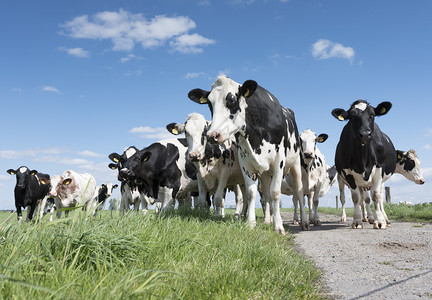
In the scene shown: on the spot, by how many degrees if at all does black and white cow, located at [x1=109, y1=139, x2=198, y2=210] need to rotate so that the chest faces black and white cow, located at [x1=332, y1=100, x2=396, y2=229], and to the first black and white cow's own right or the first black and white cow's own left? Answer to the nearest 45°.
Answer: approximately 90° to the first black and white cow's own left

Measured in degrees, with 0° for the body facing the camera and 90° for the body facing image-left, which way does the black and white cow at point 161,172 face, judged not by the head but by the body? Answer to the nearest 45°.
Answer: approximately 45°

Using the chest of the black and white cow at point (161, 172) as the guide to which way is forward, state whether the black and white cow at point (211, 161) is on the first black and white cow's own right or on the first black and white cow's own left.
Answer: on the first black and white cow's own left

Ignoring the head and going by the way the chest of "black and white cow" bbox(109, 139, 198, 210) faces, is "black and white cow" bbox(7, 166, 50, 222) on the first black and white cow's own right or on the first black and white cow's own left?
on the first black and white cow's own right

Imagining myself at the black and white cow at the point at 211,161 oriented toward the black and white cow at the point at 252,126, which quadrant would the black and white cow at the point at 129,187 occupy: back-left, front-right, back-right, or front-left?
back-right

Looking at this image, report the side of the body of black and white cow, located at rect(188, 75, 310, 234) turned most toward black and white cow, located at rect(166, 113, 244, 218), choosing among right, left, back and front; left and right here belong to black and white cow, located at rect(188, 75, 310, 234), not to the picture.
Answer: right

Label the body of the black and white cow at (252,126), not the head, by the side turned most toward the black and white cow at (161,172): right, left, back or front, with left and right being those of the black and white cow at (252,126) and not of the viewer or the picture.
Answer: right

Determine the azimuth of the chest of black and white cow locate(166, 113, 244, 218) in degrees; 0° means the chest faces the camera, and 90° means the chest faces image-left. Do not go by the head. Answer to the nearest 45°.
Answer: approximately 45°

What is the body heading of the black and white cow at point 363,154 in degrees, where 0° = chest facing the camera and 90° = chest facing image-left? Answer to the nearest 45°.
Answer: approximately 0°

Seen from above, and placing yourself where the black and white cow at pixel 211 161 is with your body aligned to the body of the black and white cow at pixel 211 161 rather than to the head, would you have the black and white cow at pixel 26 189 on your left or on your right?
on your right
